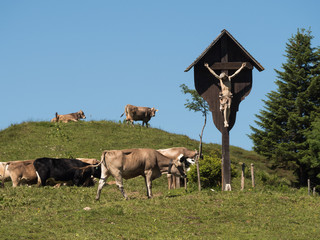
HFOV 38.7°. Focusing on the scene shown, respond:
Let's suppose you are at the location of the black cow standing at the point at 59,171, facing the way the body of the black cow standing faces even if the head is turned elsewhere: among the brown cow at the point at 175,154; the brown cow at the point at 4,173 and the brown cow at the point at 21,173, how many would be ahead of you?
1

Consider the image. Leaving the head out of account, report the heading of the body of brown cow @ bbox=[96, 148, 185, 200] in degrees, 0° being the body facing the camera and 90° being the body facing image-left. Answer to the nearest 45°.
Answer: approximately 270°

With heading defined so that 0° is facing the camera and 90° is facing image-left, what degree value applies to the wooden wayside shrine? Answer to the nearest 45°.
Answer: approximately 0°

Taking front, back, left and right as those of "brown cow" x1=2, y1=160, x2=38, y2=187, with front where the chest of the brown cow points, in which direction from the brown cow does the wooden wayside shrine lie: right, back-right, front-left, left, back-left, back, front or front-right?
front-right

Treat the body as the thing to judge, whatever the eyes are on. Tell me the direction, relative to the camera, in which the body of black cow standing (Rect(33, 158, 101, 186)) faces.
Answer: to the viewer's right

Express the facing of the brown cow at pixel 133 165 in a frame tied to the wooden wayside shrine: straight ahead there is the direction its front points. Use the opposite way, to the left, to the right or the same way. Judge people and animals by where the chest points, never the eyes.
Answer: to the left

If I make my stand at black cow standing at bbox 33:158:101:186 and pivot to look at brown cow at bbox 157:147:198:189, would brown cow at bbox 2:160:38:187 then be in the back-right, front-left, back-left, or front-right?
back-left

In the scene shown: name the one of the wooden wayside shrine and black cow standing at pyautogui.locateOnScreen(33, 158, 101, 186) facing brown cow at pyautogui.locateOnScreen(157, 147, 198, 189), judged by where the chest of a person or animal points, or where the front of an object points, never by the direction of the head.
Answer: the black cow standing

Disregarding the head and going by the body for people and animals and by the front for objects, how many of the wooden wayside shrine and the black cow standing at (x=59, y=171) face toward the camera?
1

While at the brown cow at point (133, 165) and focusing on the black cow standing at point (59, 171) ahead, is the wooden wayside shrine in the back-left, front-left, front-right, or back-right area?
back-right

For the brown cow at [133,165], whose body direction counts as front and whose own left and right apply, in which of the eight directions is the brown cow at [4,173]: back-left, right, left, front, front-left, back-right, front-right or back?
back-left

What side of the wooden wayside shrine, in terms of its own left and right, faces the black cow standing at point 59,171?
right

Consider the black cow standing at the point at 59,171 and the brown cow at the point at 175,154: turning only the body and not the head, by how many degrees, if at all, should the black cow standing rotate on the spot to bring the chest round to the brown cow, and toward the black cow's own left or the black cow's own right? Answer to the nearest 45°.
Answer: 0° — it already faces it
